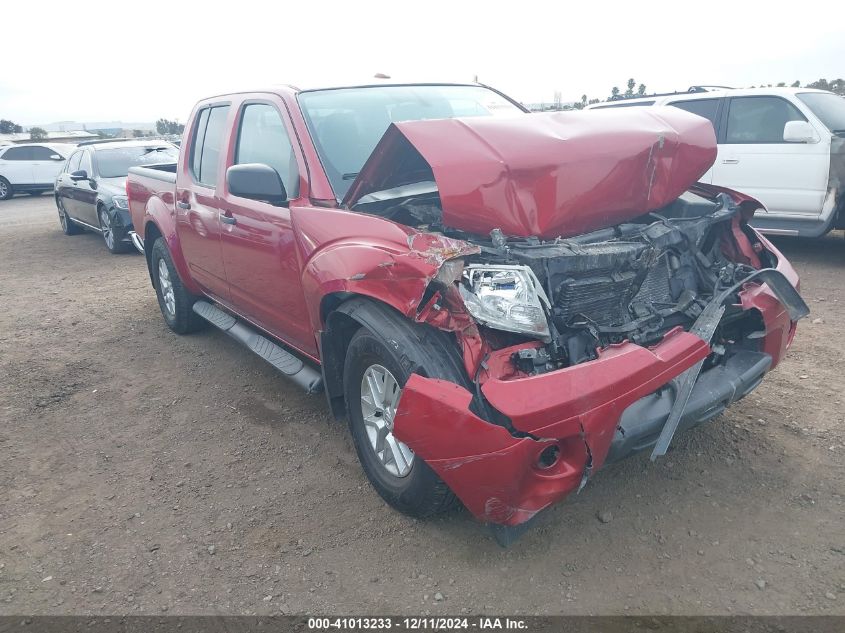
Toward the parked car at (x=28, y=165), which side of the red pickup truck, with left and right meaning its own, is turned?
back

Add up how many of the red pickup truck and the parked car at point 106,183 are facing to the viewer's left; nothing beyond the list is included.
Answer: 0

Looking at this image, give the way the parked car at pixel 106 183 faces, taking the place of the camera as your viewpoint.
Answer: facing the viewer and to the right of the viewer

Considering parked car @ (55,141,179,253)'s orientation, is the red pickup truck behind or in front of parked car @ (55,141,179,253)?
in front

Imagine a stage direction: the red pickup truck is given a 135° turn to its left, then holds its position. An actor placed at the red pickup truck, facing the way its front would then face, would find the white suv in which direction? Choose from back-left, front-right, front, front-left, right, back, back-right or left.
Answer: front-right

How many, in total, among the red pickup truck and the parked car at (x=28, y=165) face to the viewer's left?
0

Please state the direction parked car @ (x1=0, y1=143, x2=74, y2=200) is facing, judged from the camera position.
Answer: facing to the right of the viewer

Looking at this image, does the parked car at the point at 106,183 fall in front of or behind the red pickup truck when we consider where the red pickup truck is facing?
behind
